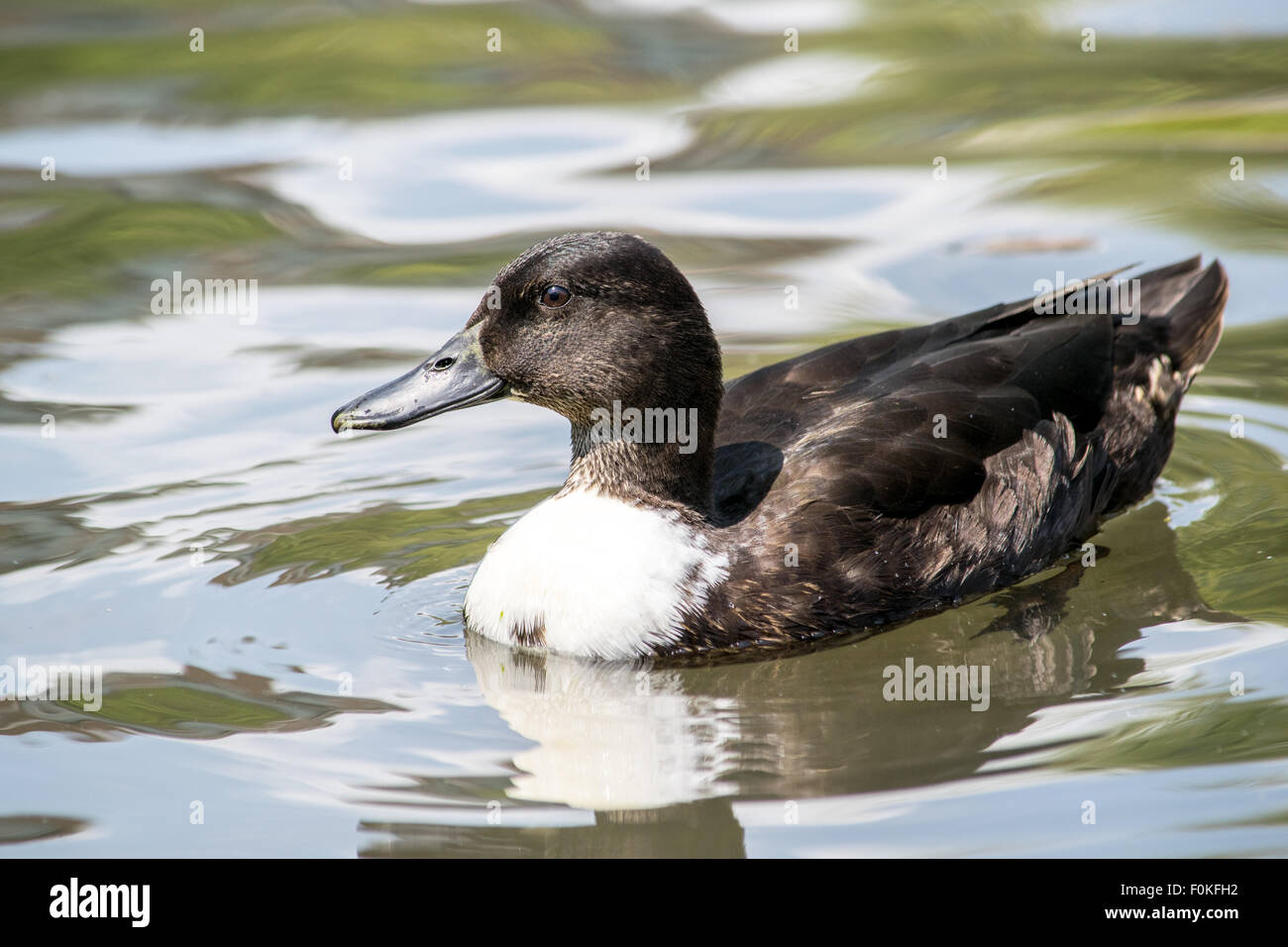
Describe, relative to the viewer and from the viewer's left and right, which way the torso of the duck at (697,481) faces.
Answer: facing the viewer and to the left of the viewer
